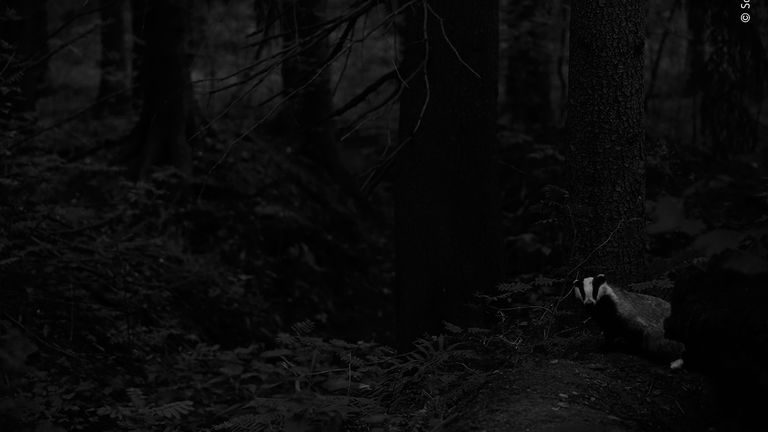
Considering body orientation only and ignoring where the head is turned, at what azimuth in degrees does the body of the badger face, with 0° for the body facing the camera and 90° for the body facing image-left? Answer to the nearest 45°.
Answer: approximately 45°

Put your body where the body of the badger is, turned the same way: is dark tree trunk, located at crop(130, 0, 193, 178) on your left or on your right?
on your right
